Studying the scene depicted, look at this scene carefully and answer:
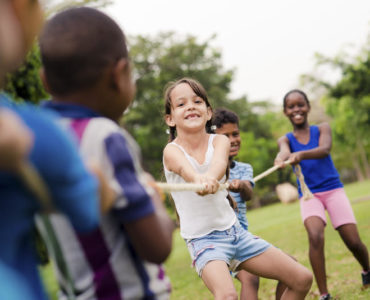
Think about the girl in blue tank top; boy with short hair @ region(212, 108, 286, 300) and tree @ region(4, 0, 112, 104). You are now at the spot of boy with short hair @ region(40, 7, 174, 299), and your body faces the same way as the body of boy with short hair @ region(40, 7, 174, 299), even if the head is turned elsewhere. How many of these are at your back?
0

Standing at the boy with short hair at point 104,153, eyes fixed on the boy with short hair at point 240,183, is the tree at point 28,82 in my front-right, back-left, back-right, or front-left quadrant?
front-left

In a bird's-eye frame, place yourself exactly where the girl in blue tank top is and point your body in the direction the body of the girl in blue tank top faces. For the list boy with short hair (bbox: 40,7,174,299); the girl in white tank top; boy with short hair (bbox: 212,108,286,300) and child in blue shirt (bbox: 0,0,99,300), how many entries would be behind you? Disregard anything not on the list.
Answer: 0

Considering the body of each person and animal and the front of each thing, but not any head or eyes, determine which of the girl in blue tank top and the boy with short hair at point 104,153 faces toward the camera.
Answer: the girl in blue tank top

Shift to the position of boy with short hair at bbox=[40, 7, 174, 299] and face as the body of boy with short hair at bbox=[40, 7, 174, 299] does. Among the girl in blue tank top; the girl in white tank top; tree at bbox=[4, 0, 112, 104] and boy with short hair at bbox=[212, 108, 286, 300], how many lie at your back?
0

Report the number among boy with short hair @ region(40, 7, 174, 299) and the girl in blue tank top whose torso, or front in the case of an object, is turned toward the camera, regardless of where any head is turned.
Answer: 1

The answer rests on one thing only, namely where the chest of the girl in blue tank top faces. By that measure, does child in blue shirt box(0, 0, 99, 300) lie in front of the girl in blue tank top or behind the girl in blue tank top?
in front

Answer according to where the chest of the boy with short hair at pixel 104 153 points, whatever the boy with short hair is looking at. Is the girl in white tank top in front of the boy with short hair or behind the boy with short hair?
in front

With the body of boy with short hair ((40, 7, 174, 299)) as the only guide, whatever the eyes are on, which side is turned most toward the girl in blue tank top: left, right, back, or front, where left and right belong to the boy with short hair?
front

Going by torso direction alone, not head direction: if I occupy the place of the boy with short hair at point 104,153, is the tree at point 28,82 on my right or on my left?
on my left

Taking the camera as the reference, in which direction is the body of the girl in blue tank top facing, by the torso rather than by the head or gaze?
toward the camera

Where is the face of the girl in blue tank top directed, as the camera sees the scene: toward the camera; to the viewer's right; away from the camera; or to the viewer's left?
toward the camera

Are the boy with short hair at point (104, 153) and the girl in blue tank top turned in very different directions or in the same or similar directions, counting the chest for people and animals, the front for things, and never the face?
very different directions

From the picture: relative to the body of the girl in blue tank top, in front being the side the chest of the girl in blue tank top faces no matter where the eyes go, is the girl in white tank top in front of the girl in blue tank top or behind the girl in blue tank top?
in front
